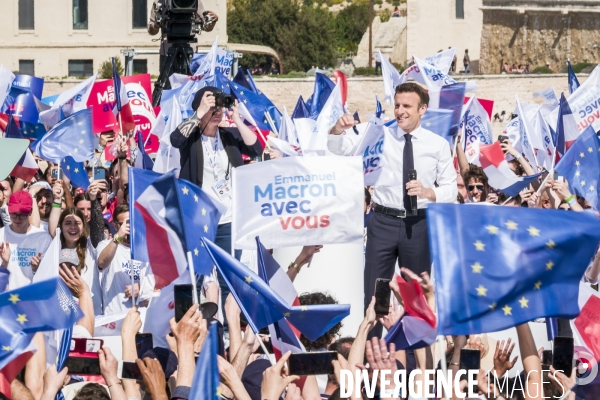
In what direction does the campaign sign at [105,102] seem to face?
toward the camera

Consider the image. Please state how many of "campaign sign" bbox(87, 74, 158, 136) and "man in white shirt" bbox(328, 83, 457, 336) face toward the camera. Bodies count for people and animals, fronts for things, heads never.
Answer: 2

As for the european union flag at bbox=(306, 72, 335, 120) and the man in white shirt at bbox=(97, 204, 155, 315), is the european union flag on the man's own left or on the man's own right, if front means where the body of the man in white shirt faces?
on the man's own left

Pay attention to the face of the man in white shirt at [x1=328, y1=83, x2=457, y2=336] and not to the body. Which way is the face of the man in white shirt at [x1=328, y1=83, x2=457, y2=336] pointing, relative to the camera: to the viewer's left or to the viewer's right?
to the viewer's left

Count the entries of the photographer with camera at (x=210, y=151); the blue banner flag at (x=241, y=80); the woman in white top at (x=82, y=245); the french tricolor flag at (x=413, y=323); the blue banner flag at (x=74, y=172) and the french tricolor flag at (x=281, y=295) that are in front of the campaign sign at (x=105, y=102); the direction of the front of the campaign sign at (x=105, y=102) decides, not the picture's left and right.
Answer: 5

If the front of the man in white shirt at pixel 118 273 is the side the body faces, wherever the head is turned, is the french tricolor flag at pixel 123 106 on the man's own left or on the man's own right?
on the man's own left

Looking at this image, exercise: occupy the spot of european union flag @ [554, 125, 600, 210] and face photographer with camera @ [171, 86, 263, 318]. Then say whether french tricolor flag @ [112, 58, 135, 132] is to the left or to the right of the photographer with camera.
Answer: right

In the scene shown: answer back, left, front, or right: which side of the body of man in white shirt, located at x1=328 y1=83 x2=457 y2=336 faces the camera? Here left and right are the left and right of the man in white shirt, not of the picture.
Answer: front

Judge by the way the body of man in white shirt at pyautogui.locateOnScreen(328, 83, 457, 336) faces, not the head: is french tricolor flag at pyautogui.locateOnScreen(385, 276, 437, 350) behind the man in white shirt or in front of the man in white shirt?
in front

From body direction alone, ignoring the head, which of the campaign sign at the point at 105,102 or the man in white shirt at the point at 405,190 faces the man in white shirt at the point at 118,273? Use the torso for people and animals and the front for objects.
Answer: the campaign sign

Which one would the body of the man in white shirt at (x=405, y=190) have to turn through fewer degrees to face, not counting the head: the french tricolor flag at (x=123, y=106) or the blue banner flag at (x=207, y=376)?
the blue banner flag

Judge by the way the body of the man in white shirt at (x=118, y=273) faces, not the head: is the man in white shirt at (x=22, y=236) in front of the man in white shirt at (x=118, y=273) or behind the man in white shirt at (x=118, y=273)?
behind

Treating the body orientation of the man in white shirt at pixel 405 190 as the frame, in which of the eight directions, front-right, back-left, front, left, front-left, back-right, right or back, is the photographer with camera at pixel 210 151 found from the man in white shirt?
right

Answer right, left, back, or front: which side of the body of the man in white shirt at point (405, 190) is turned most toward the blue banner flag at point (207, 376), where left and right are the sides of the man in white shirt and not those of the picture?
front

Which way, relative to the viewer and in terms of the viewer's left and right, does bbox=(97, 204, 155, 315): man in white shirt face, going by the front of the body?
facing the viewer and to the right of the viewer
